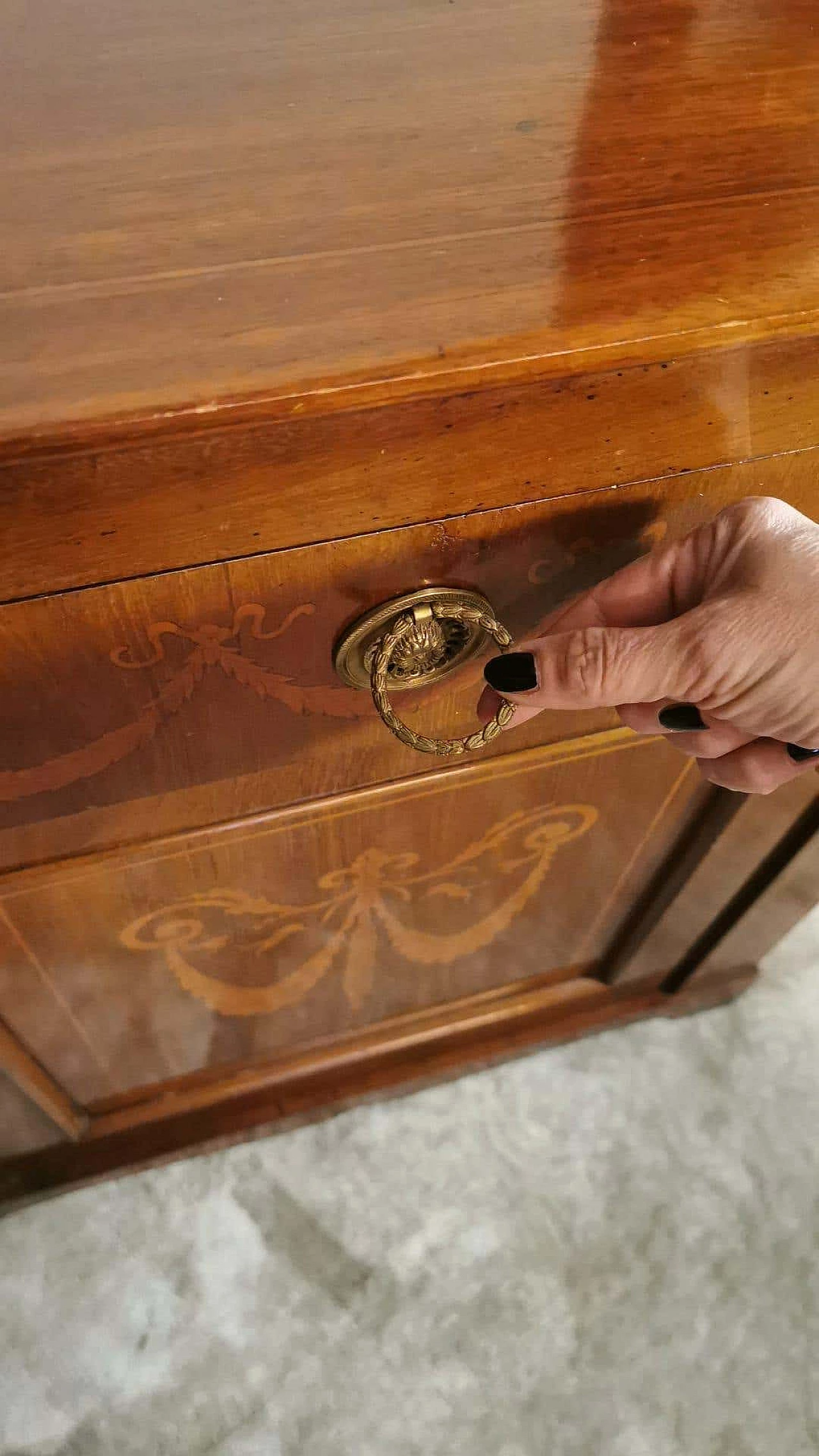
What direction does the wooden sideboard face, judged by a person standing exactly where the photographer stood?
facing the viewer
